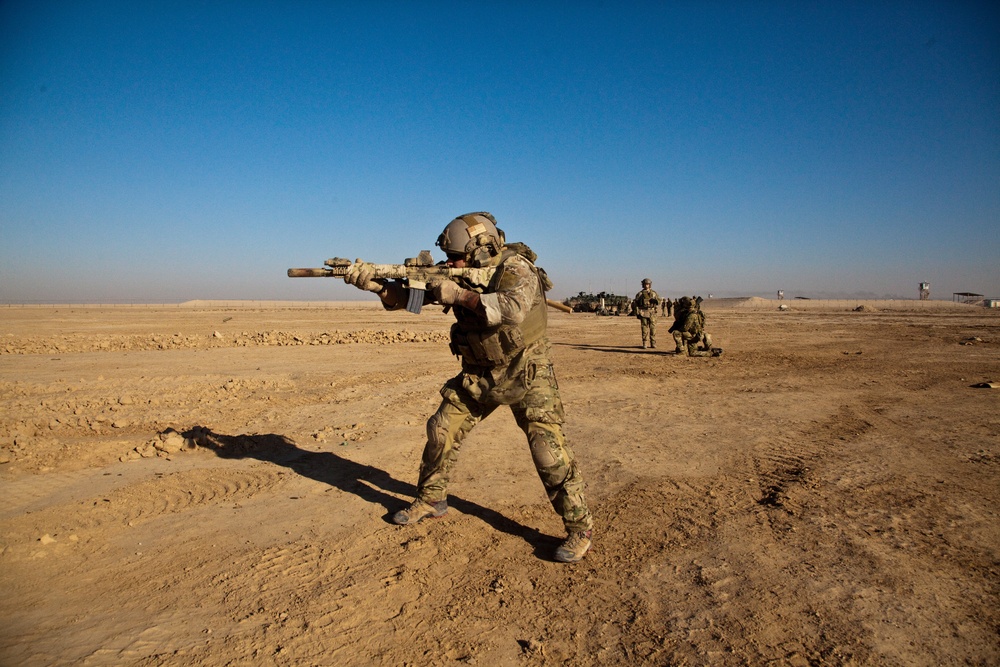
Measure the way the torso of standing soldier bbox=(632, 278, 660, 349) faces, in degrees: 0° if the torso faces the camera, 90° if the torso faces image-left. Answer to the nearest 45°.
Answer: approximately 0°
